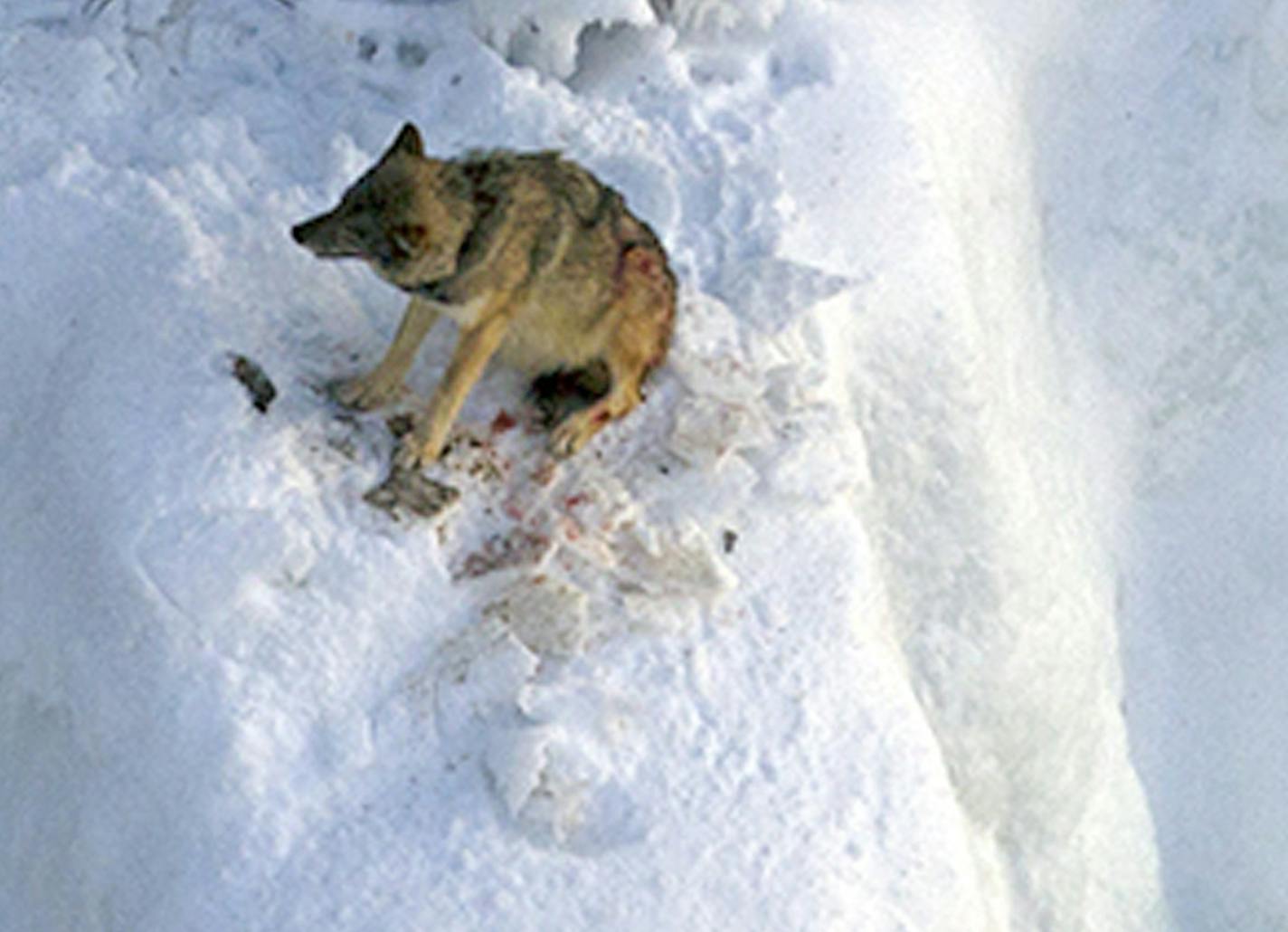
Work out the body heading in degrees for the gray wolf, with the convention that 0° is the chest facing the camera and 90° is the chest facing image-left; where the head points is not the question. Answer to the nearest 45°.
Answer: approximately 90°
